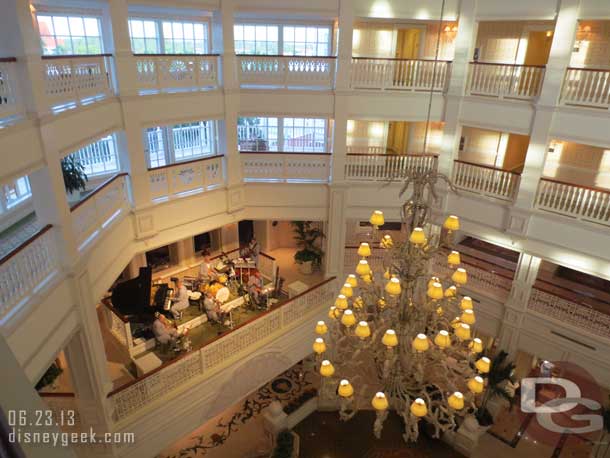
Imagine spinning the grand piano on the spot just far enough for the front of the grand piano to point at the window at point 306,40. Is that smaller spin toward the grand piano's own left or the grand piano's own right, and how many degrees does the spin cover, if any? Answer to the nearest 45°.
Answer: approximately 45° to the grand piano's own left

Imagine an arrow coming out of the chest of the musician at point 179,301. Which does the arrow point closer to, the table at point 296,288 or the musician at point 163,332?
the musician

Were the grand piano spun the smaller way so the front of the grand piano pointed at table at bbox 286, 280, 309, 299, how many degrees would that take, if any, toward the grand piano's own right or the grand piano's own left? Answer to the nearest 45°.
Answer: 0° — it already faces it
